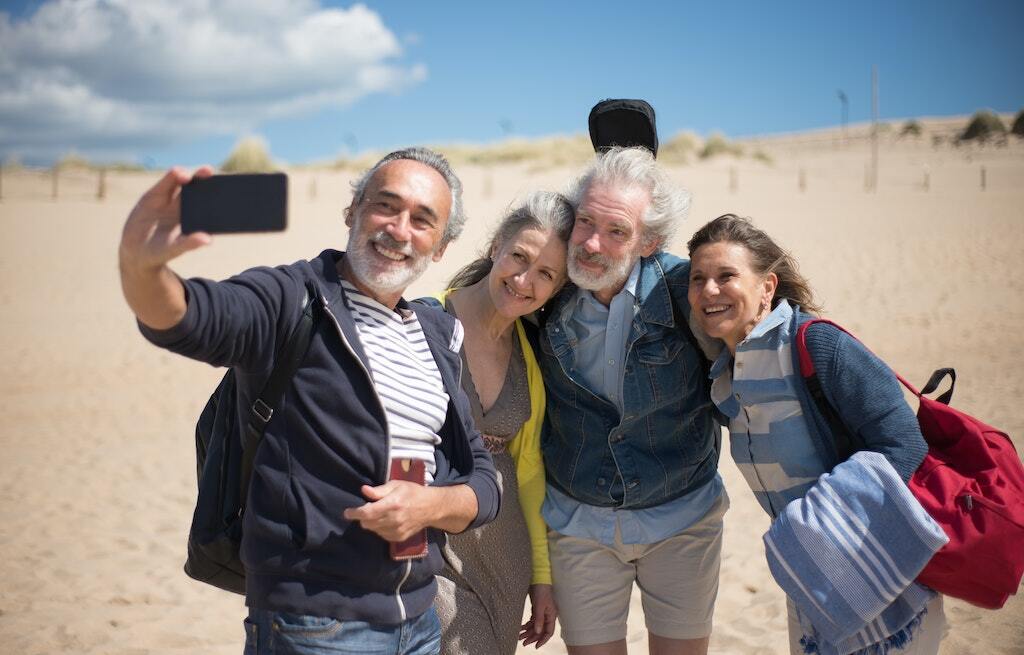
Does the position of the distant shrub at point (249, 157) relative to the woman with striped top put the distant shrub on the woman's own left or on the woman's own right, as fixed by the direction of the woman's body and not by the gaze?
on the woman's own right

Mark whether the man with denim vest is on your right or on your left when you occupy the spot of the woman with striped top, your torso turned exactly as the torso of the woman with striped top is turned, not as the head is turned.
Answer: on your right

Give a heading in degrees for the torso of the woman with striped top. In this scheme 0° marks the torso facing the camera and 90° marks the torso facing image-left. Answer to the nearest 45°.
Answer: approximately 45°

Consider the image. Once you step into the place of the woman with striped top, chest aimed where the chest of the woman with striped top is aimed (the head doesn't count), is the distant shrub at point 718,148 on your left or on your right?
on your right

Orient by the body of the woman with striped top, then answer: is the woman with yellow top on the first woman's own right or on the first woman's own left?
on the first woman's own right

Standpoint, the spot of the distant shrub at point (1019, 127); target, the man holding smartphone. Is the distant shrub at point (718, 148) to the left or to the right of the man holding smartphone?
right

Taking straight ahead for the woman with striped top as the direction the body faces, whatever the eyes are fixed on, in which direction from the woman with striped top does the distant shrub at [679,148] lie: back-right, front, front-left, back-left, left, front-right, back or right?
back-right
